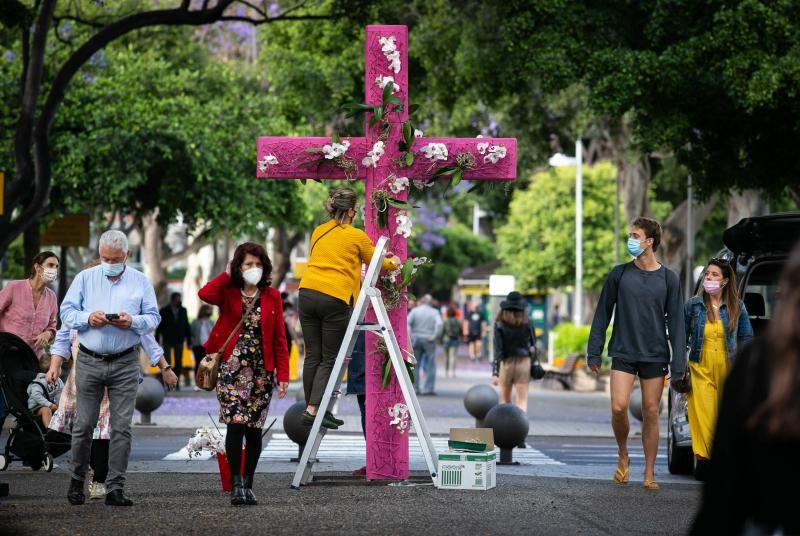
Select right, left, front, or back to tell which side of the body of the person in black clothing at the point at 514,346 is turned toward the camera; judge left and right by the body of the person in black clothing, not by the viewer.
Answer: back

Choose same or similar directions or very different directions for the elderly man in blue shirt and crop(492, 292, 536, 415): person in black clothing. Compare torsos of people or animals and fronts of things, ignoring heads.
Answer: very different directions

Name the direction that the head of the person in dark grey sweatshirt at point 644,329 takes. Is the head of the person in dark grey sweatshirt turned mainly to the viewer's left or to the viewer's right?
to the viewer's left

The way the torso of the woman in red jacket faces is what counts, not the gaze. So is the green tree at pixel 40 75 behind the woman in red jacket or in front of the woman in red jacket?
behind

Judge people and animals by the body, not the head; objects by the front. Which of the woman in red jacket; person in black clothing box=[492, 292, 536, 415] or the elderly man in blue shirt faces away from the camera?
the person in black clothing

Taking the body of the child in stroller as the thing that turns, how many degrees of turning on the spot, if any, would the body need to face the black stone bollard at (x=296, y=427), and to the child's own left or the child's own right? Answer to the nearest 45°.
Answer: approximately 45° to the child's own left

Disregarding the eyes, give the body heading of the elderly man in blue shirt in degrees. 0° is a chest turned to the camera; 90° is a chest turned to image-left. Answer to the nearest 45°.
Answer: approximately 0°

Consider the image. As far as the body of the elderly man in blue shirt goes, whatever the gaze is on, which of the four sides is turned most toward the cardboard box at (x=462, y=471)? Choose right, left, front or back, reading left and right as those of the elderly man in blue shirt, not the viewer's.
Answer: left

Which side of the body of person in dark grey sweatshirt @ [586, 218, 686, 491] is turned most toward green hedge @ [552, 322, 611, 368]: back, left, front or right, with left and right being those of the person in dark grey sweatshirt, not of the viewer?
back

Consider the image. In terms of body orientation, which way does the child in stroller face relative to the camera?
to the viewer's right
